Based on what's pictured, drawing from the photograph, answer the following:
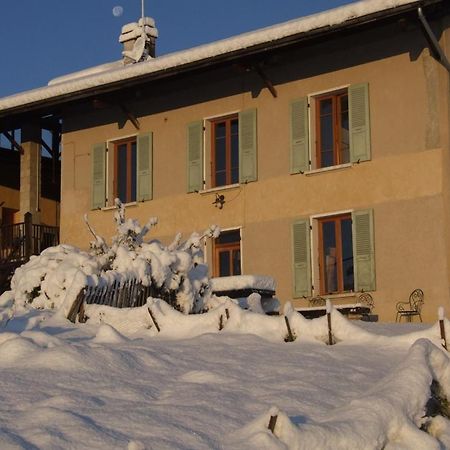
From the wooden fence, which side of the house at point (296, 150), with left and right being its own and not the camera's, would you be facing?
front

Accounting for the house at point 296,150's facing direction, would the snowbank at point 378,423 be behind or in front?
in front

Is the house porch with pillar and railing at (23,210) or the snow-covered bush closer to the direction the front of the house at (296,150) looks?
the snow-covered bush

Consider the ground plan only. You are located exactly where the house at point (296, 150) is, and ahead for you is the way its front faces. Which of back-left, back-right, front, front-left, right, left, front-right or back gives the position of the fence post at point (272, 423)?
front-left

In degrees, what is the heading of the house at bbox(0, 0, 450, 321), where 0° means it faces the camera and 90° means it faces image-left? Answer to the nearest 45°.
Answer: approximately 45°
